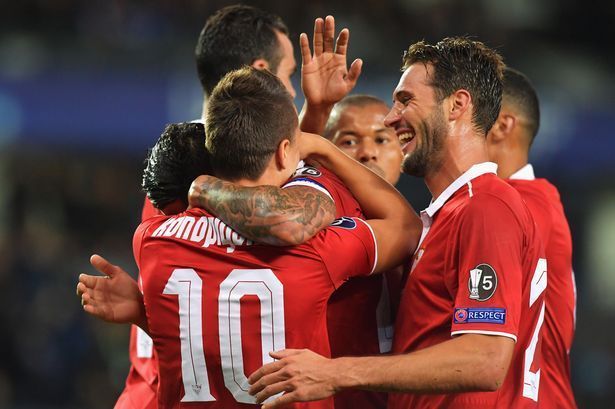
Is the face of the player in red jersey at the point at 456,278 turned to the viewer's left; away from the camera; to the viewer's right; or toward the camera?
to the viewer's left

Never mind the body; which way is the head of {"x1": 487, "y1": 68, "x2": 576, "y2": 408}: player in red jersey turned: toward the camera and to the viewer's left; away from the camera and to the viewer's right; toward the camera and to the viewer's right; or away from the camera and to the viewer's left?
away from the camera and to the viewer's left

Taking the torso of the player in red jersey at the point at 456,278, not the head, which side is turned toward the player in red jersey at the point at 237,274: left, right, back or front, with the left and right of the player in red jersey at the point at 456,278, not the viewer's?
front

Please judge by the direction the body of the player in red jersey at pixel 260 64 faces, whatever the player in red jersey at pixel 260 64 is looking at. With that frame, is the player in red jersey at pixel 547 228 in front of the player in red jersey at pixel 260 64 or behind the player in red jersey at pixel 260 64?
in front

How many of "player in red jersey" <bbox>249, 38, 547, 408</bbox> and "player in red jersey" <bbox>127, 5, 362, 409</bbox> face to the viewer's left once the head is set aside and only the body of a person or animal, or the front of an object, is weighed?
1

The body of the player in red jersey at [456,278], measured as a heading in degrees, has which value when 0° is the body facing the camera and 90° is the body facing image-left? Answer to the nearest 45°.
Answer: approximately 90°

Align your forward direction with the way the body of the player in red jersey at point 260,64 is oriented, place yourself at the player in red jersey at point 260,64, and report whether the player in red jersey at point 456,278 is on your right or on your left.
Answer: on your right

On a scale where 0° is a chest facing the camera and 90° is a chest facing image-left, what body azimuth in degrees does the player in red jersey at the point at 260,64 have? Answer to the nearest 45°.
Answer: approximately 225°

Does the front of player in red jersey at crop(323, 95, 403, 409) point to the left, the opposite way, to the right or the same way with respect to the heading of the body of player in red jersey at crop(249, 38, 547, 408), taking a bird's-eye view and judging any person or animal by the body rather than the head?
to the left

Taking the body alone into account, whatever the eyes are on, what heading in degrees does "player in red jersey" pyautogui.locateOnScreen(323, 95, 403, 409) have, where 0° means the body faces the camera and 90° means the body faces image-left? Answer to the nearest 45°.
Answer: approximately 0°
